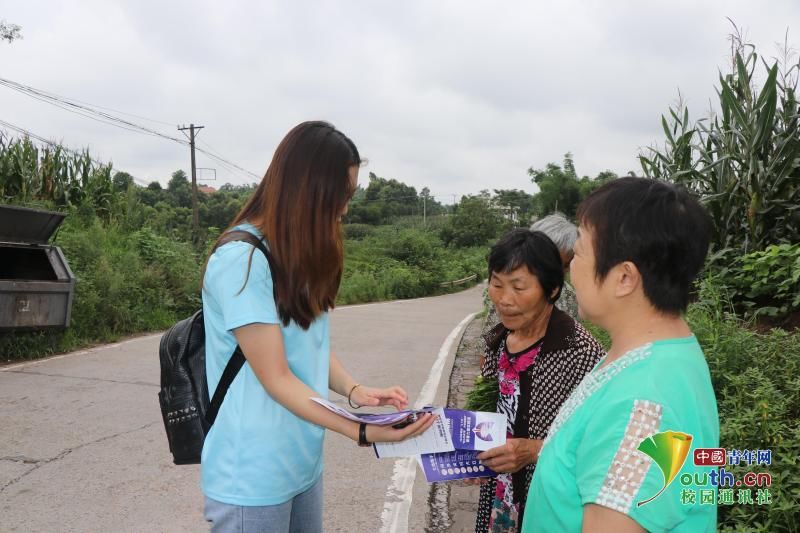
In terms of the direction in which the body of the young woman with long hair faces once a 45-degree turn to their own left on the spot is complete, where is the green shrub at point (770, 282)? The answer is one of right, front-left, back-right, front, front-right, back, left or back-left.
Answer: front

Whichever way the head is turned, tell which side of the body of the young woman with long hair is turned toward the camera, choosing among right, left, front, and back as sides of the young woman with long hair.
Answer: right

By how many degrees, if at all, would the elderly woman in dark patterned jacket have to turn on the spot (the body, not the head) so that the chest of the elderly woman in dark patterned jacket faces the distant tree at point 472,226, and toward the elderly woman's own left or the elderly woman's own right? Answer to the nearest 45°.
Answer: approximately 135° to the elderly woman's own right

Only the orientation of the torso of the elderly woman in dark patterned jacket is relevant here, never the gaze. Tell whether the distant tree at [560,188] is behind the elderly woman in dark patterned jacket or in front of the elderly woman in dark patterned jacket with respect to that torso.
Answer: behind

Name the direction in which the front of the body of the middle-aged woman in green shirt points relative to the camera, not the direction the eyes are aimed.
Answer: to the viewer's left

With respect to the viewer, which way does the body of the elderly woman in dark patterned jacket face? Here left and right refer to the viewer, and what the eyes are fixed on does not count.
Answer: facing the viewer and to the left of the viewer

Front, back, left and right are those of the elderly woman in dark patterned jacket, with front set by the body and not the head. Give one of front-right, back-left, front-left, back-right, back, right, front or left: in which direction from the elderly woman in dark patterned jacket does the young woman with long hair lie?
front

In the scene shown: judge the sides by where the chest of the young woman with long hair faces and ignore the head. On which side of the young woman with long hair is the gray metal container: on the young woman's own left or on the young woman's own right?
on the young woman's own left

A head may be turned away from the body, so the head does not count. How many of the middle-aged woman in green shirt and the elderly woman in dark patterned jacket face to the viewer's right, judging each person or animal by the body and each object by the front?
0

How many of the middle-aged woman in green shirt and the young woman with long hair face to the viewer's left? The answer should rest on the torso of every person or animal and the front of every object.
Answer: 1

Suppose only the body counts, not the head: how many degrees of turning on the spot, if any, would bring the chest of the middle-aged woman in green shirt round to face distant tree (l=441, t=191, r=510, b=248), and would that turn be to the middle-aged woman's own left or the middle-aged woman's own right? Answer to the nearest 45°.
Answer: approximately 90° to the middle-aged woman's own right

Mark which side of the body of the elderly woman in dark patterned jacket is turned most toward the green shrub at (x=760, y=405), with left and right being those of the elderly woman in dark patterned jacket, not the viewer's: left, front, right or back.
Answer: back

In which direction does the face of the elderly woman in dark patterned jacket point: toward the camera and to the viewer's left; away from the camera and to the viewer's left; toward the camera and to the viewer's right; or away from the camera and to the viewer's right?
toward the camera and to the viewer's left

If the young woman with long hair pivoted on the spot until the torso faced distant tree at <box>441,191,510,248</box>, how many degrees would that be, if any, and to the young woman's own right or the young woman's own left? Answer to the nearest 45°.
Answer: approximately 90° to the young woman's own left

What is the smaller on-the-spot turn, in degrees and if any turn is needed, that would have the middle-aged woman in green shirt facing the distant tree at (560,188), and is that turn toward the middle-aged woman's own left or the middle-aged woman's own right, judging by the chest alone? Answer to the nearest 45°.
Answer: approximately 90° to the middle-aged woman's own right

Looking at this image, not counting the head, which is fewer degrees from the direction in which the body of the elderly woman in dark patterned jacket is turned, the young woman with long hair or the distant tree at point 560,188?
the young woman with long hair
